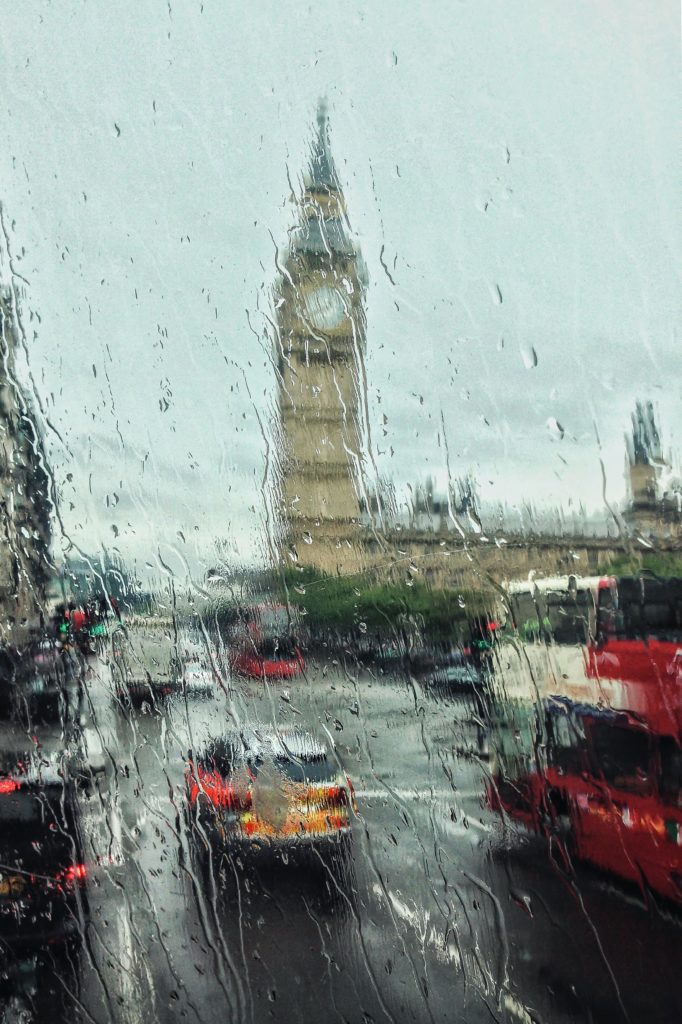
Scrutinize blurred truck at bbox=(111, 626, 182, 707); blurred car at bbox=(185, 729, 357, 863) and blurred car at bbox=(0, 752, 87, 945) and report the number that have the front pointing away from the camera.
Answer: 3

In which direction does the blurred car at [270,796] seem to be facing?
away from the camera

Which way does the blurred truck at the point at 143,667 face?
away from the camera

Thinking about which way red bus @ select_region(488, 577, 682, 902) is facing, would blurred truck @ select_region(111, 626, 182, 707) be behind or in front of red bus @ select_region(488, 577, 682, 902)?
in front

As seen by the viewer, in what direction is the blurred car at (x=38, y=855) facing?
away from the camera

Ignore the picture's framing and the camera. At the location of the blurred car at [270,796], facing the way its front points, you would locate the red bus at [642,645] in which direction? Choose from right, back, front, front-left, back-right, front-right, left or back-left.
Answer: back-right
